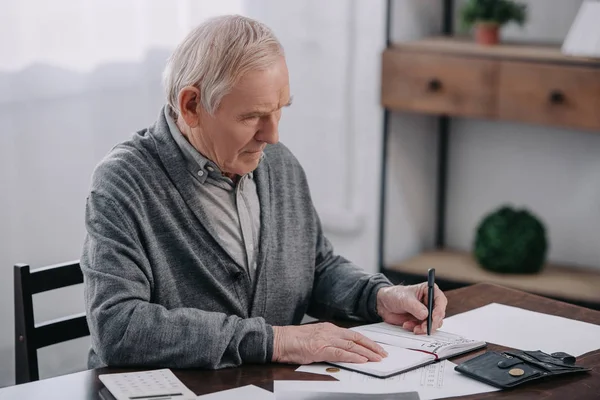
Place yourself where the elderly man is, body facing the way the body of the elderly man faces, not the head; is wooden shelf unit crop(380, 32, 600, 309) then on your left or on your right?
on your left

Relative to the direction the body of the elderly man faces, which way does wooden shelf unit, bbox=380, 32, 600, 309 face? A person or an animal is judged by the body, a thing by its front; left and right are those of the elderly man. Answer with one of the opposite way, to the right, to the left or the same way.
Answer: to the right

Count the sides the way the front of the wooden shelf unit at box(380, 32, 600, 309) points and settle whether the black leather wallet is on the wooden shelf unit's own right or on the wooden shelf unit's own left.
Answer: on the wooden shelf unit's own left

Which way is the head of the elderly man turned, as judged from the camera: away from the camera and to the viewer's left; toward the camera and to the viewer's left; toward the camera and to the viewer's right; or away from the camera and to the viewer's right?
toward the camera and to the viewer's right

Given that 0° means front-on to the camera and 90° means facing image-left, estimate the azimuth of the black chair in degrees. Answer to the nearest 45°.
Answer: approximately 315°

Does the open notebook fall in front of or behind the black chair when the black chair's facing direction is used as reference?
in front

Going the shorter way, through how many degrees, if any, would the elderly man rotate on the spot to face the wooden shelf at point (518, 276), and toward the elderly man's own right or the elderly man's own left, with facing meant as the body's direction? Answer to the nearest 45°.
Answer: approximately 90° to the elderly man's own left

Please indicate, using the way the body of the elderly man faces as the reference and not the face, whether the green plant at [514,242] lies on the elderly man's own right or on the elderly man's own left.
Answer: on the elderly man's own left

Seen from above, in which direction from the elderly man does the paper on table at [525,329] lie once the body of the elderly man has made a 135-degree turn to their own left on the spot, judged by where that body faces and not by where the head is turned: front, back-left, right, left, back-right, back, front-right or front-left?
right

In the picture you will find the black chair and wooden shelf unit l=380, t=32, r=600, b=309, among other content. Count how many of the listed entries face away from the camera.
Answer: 0

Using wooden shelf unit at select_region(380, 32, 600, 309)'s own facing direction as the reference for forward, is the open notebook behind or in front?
in front
